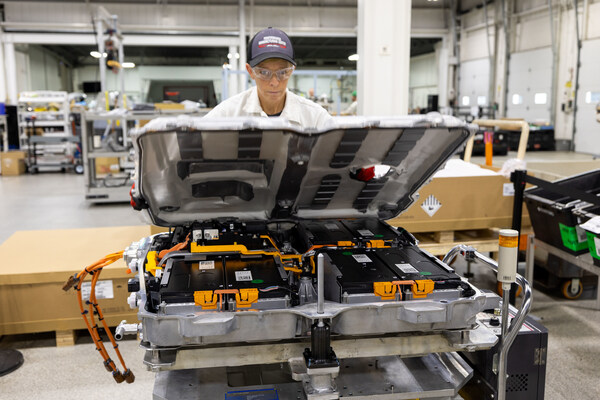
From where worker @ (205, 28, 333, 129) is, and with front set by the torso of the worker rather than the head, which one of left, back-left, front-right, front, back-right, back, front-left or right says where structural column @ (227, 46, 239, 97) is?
back

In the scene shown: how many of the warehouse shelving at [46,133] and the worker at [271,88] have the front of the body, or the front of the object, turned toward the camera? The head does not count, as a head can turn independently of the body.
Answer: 2

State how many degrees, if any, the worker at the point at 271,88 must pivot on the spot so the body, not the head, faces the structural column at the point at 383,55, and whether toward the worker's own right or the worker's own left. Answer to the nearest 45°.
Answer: approximately 180°

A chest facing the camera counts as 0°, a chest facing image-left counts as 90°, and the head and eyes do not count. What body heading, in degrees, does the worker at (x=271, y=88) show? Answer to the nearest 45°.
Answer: approximately 0°

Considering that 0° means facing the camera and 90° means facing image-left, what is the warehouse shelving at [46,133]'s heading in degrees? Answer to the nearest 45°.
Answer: approximately 0°

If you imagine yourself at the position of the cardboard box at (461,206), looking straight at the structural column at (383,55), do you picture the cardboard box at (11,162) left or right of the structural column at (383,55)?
left

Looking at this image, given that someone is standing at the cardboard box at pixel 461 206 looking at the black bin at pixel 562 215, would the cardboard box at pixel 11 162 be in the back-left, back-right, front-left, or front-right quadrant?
back-left

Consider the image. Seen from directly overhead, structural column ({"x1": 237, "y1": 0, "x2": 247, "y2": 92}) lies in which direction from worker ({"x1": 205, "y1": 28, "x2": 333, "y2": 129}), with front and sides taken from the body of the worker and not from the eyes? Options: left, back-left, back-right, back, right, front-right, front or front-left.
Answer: back

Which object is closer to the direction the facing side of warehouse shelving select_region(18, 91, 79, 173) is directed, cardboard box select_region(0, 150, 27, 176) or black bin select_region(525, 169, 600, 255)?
the black bin
